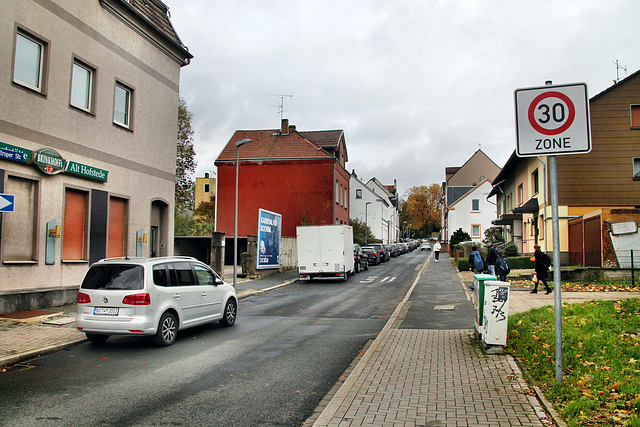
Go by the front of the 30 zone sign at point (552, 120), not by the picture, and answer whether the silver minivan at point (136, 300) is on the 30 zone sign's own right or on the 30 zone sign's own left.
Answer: on the 30 zone sign's own right

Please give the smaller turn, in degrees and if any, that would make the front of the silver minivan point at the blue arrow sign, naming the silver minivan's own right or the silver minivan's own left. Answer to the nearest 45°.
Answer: approximately 135° to the silver minivan's own left

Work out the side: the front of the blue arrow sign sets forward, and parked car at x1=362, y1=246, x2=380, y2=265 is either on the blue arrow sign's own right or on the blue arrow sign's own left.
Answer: on the blue arrow sign's own left

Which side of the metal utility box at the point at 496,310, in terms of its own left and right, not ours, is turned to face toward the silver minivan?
right

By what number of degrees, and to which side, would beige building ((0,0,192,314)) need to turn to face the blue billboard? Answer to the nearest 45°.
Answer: approximately 90° to its left

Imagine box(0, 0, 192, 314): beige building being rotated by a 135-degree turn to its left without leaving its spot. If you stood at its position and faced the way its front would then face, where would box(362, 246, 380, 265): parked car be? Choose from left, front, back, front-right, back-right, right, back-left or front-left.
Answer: front-right

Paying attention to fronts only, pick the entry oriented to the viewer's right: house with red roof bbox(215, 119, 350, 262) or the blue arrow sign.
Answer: the house with red roof

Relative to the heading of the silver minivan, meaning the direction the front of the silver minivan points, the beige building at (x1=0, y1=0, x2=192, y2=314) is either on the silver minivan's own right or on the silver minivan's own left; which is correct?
on the silver minivan's own left

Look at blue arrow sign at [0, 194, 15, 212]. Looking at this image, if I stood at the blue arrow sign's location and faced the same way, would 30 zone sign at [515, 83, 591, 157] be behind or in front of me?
in front

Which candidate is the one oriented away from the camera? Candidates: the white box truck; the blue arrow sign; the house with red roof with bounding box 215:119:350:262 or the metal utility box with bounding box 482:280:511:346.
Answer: the white box truck

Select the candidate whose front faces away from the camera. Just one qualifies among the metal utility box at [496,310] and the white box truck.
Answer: the white box truck

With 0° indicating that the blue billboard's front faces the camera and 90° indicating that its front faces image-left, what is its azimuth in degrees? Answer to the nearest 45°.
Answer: approximately 315°
